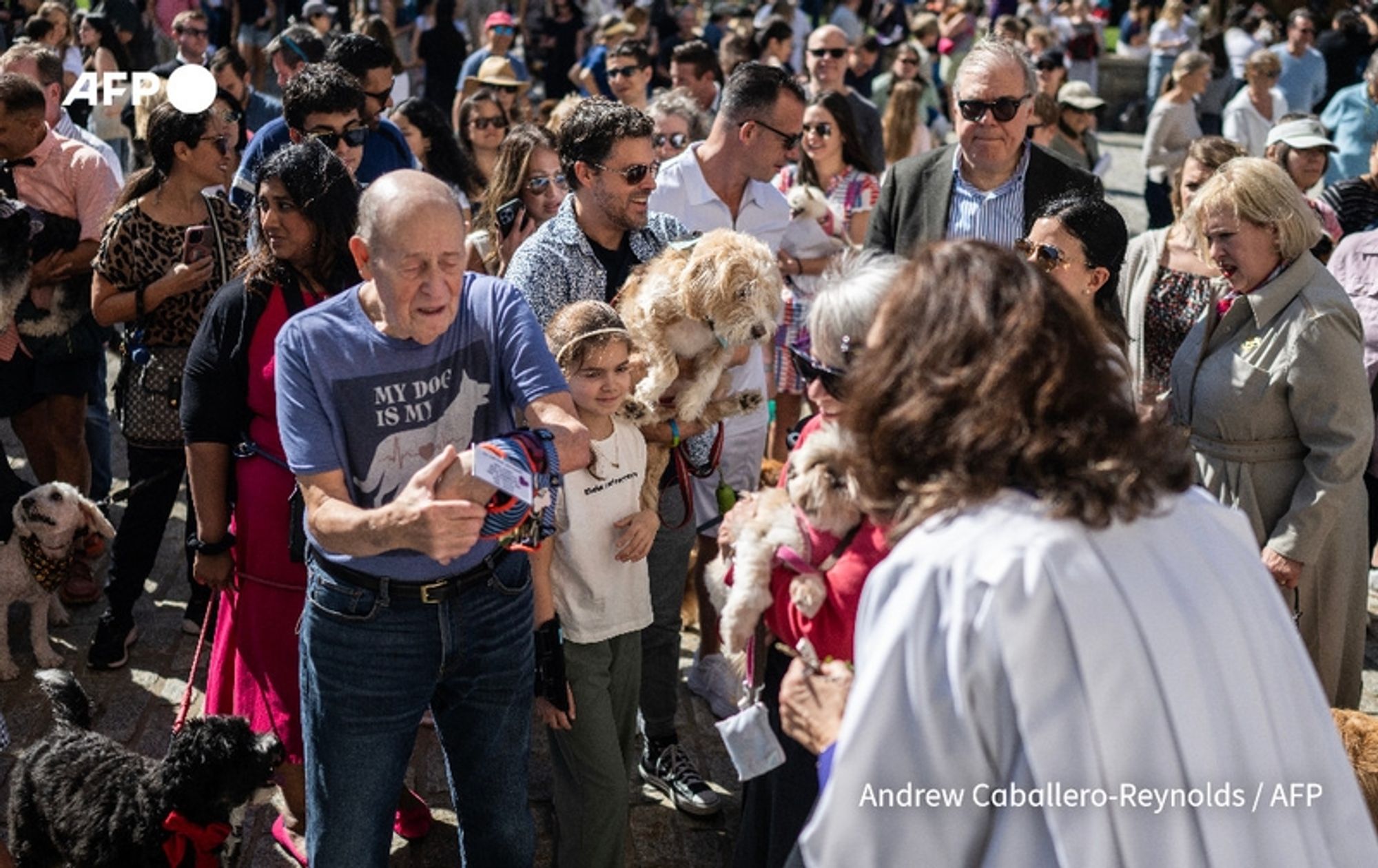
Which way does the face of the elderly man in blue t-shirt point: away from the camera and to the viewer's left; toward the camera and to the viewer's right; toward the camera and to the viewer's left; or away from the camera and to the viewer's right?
toward the camera and to the viewer's right

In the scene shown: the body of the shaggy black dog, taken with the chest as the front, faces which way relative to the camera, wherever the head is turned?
to the viewer's right

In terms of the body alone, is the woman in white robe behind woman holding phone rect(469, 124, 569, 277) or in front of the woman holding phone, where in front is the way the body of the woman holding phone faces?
in front

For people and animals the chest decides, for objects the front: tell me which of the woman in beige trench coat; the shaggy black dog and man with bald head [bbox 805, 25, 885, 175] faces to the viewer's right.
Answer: the shaggy black dog

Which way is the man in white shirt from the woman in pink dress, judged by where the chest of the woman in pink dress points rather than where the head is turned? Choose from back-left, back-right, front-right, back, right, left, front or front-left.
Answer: left

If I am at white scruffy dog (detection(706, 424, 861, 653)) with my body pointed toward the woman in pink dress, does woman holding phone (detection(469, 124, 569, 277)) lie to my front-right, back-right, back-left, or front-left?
front-right

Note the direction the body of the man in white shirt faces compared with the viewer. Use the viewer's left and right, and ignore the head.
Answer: facing the viewer and to the right of the viewer

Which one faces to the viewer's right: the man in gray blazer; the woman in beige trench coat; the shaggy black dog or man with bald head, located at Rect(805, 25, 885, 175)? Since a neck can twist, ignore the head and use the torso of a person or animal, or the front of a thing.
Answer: the shaggy black dog

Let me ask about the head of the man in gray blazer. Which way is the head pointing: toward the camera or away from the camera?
toward the camera

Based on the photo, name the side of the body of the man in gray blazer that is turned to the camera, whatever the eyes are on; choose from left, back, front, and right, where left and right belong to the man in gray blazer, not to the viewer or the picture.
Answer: front

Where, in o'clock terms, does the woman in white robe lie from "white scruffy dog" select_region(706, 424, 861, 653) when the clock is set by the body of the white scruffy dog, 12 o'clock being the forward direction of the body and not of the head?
The woman in white robe is roughly at 1 o'clock from the white scruffy dog.

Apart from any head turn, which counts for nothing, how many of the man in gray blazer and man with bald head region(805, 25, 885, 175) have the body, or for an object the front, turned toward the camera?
2

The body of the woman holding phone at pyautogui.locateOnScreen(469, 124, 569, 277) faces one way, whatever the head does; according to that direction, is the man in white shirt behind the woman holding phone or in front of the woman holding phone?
in front

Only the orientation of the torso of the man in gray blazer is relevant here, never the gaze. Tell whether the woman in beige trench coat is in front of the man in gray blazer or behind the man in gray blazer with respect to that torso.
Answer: in front

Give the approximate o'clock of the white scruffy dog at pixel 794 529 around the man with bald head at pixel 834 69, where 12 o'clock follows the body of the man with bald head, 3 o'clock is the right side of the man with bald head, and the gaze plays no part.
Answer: The white scruffy dog is roughly at 12 o'clock from the man with bald head.

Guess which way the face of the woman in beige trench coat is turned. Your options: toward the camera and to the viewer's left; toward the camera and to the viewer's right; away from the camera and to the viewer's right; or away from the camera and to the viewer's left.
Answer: toward the camera and to the viewer's left

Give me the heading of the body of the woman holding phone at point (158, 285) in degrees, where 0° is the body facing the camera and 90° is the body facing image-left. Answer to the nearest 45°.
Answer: approximately 315°
